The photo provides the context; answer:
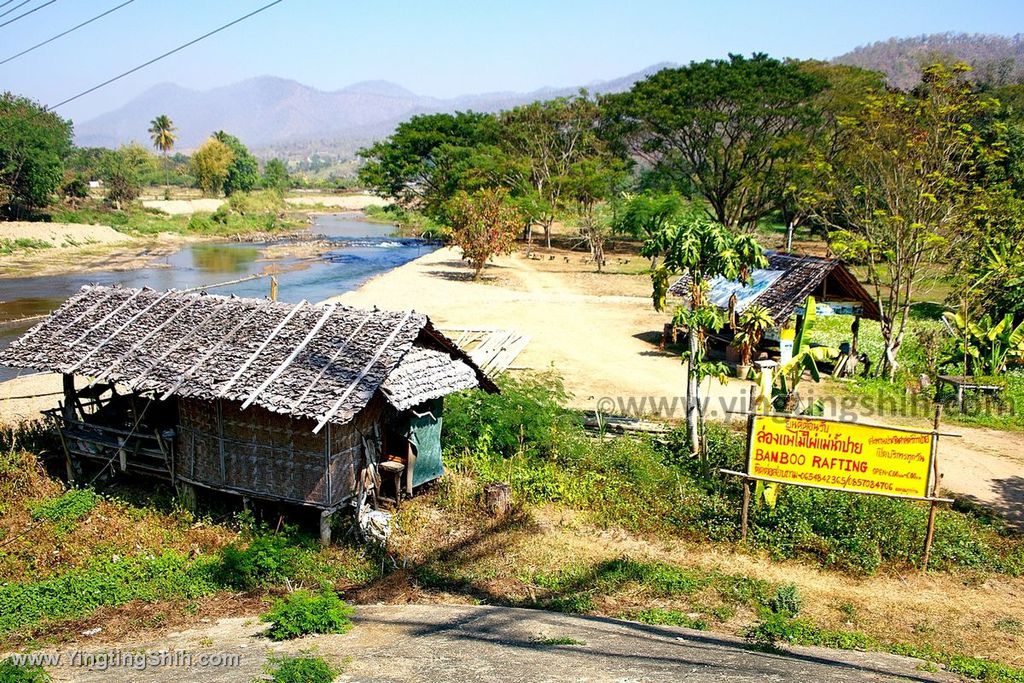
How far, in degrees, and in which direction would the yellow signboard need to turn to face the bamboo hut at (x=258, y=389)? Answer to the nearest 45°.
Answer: approximately 90° to its right

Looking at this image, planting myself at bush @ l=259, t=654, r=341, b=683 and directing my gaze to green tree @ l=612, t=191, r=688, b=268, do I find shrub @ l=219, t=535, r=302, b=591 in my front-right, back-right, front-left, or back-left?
front-left

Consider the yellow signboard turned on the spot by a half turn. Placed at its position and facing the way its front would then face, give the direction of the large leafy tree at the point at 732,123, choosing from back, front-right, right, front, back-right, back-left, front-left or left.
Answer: front

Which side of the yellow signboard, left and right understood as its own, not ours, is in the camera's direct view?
front

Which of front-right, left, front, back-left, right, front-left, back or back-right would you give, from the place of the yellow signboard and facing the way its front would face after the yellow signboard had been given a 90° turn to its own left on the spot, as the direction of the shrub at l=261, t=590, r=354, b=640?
back-right

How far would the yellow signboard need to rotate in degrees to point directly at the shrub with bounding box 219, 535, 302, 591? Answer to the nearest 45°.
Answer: approximately 45° to its right

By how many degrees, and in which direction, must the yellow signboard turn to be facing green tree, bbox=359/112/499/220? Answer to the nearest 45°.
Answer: approximately 135° to its right

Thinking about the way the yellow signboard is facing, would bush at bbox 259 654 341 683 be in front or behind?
in front

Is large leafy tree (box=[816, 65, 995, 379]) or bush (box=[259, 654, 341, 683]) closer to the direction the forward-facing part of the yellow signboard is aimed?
the bush

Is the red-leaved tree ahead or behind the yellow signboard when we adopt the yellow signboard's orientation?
behind

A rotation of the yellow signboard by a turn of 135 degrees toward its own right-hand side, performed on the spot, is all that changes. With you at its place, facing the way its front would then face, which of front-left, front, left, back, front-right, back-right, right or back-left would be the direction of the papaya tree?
front

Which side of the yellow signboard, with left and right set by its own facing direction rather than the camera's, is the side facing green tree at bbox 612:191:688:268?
back

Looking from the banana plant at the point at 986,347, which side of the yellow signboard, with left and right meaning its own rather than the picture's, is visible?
back

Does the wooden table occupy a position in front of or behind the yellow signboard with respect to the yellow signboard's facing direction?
behind
